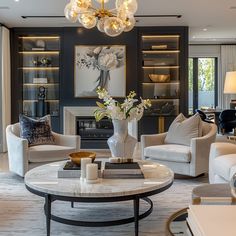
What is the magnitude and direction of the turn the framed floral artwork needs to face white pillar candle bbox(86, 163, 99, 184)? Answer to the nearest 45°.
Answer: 0° — it already faces it

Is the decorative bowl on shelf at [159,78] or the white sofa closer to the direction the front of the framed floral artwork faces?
the white sofa

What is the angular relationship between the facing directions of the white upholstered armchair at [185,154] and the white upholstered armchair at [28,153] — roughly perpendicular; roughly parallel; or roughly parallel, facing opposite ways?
roughly perpendicular

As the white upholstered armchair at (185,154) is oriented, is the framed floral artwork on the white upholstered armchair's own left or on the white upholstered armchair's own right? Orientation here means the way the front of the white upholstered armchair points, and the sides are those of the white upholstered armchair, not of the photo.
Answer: on the white upholstered armchair's own right

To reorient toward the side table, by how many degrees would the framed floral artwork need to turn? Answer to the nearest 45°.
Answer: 0° — it already faces it

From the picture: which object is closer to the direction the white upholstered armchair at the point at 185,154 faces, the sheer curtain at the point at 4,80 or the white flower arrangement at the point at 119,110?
the white flower arrangement

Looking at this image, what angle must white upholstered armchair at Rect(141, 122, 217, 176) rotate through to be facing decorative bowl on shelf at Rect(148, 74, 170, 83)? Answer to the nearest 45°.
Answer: approximately 135° to its right

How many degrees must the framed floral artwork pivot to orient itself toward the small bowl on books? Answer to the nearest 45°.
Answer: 0° — it already faces it

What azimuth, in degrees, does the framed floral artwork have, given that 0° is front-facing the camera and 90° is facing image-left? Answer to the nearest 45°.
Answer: approximately 0°

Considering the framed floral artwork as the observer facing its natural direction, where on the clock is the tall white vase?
The tall white vase is roughly at 12 o'clock from the framed floral artwork.
